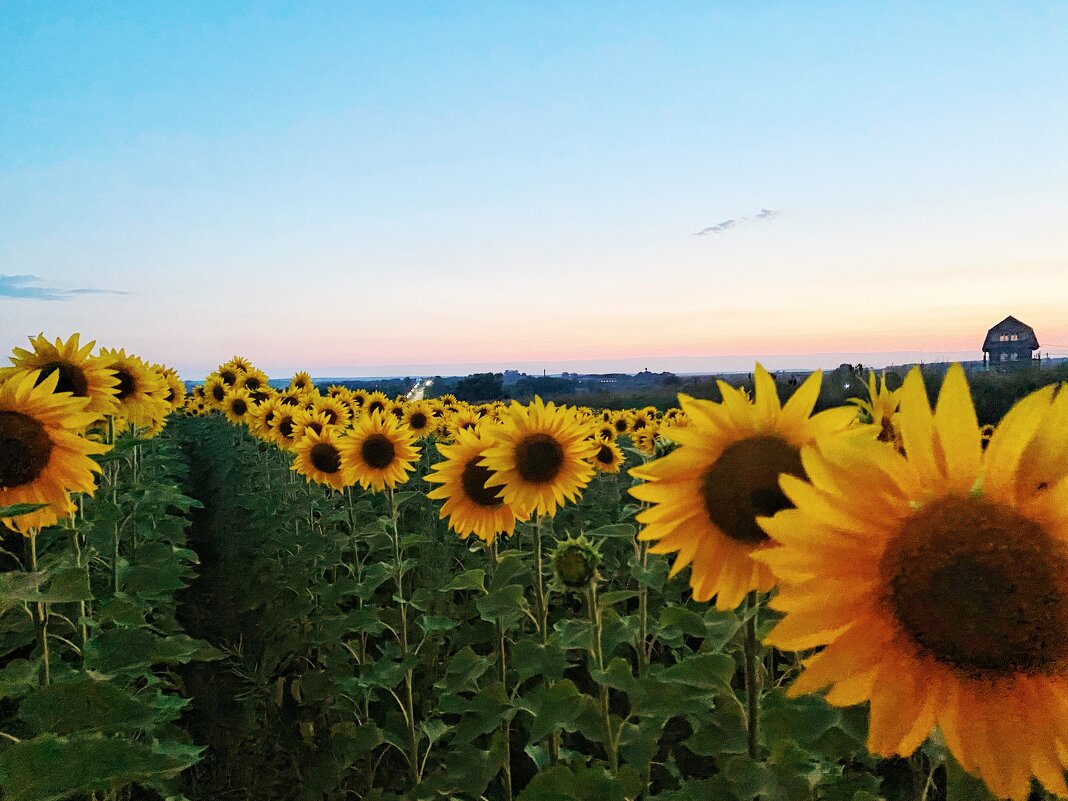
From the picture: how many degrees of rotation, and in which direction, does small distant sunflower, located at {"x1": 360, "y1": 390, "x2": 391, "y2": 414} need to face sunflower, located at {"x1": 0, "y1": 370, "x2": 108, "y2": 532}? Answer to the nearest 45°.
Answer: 0° — it already faces it

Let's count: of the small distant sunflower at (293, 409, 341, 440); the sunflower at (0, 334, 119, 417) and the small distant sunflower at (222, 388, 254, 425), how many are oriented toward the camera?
3

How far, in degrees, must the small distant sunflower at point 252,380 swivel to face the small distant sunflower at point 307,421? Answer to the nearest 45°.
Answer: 0° — it already faces it

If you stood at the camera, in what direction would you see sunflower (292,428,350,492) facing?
facing the viewer

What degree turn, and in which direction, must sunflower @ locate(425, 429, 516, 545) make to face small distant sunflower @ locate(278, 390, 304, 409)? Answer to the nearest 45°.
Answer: approximately 180°

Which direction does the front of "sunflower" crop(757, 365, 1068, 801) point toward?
toward the camera

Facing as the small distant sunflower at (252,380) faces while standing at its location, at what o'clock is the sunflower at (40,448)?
The sunflower is roughly at 12 o'clock from the small distant sunflower.

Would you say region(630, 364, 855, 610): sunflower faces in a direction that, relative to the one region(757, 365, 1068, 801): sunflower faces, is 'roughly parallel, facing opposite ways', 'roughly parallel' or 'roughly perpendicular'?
roughly parallel

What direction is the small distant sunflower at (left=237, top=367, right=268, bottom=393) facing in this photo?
toward the camera

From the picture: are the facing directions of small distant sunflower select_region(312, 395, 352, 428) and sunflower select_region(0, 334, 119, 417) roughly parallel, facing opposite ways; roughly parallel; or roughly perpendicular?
roughly parallel

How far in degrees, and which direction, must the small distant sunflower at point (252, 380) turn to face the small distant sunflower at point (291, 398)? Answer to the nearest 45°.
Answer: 0° — it already faces it
